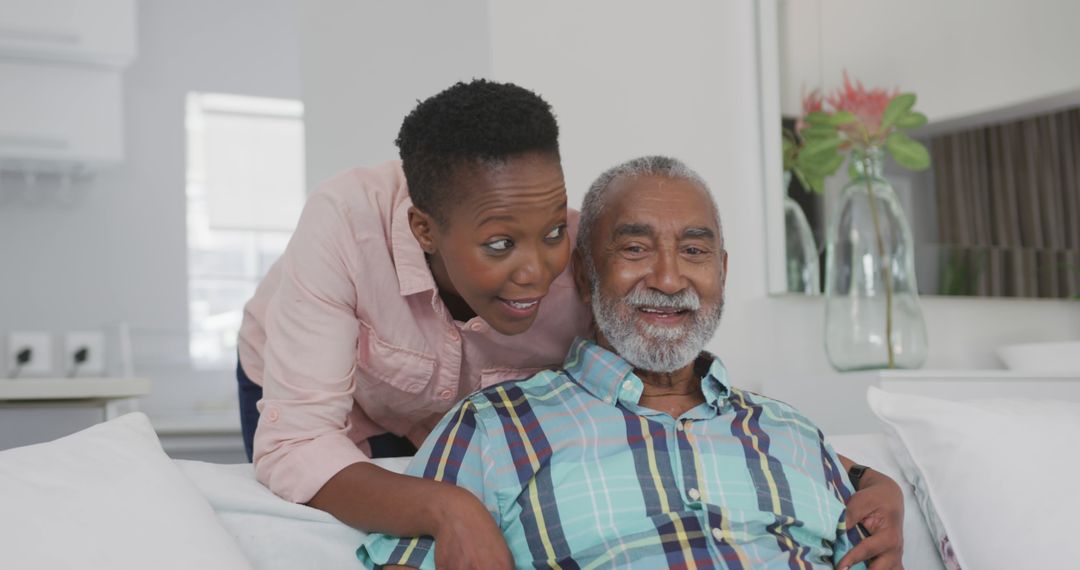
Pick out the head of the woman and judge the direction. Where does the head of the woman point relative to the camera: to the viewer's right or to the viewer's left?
to the viewer's right

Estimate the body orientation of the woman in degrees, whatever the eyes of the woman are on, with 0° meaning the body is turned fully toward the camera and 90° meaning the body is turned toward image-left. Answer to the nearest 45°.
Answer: approximately 315°

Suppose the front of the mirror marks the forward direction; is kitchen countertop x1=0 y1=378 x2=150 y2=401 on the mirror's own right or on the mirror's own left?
on the mirror's own right

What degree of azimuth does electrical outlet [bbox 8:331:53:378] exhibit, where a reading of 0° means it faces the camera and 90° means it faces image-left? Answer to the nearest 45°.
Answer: approximately 0°
